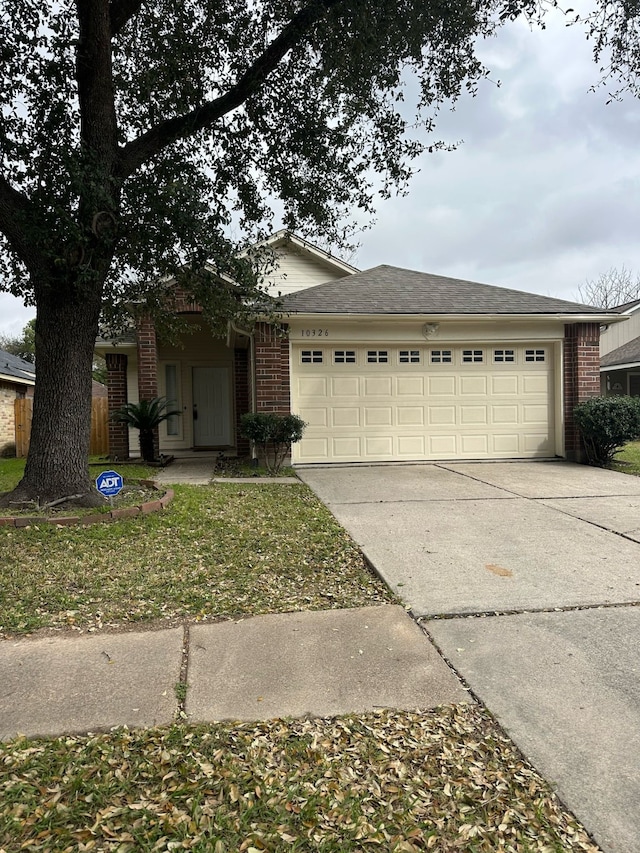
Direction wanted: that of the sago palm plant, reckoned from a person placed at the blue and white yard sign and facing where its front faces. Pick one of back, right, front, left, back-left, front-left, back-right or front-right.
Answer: back

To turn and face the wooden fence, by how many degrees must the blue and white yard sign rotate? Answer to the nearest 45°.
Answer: approximately 180°

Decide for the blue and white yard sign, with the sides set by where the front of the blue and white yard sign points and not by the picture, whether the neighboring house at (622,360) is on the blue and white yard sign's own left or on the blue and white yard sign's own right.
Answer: on the blue and white yard sign's own left

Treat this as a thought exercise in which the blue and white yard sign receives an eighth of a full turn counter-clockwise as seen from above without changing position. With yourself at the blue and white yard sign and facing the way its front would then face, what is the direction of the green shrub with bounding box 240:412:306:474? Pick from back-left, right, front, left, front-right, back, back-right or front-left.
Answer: left

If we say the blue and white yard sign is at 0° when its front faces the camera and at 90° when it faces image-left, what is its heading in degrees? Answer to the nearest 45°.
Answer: approximately 0°

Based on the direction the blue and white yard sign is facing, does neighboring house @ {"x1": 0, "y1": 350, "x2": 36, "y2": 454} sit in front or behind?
behind
